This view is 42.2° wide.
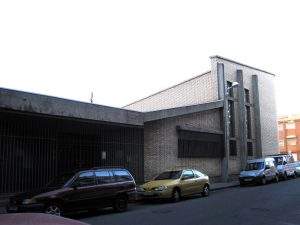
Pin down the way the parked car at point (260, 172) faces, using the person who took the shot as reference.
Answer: facing the viewer and to the left of the viewer

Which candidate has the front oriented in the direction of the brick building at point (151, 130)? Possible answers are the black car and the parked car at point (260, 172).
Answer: the parked car

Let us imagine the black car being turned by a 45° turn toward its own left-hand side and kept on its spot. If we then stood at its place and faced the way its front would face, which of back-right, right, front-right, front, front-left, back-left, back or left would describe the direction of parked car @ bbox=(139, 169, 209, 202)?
back-left

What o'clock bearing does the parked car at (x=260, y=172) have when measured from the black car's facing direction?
The parked car is roughly at 6 o'clock from the black car.

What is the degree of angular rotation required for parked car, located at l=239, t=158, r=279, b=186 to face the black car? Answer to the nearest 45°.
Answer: approximately 45° to its left

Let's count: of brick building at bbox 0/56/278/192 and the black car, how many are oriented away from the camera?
0

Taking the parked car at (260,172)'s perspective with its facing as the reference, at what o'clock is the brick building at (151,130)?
The brick building is roughly at 12 o'clock from the parked car.

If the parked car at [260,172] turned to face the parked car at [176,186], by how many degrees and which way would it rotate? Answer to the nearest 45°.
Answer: approximately 45° to its left

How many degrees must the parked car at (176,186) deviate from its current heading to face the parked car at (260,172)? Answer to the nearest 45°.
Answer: approximately 180°

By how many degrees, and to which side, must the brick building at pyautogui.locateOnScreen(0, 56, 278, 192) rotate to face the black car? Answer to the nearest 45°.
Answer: approximately 45° to its right

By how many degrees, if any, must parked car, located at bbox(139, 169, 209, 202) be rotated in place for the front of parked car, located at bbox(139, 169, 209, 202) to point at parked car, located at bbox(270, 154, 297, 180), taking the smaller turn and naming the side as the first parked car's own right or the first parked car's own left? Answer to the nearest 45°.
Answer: approximately 180°

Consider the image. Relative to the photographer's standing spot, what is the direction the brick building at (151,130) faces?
facing the viewer and to the right of the viewer

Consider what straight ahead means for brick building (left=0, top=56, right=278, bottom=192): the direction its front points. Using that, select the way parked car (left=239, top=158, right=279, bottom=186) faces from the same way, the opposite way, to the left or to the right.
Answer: to the right

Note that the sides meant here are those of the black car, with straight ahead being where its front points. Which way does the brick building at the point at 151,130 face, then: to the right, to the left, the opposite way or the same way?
to the left

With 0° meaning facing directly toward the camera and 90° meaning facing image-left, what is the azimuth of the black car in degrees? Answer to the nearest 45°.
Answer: approximately 45°
